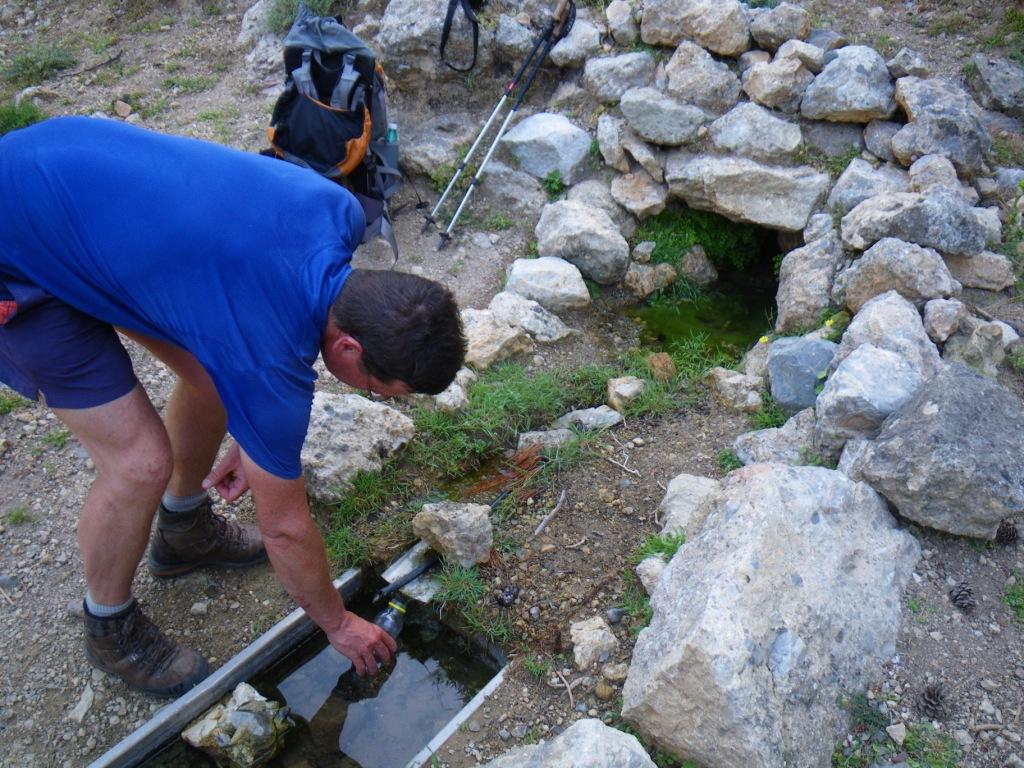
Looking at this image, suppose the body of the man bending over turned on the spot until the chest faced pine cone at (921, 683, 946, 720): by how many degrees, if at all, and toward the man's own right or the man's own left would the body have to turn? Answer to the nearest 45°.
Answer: approximately 45° to the man's own right

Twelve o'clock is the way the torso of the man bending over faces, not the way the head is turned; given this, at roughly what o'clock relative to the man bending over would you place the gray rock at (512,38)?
The gray rock is roughly at 10 o'clock from the man bending over.

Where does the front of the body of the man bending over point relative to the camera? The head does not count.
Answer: to the viewer's right

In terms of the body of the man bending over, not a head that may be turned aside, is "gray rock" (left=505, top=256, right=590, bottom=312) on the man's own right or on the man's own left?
on the man's own left

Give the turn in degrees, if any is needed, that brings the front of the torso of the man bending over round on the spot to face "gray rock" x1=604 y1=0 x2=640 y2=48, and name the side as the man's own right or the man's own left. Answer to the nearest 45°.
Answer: approximately 45° to the man's own left

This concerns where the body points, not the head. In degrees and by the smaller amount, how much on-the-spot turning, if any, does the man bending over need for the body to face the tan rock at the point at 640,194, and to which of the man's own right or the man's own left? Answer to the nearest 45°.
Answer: approximately 45° to the man's own left

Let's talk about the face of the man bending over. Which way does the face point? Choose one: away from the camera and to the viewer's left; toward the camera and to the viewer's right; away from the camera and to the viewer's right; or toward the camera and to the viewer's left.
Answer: toward the camera and to the viewer's right
